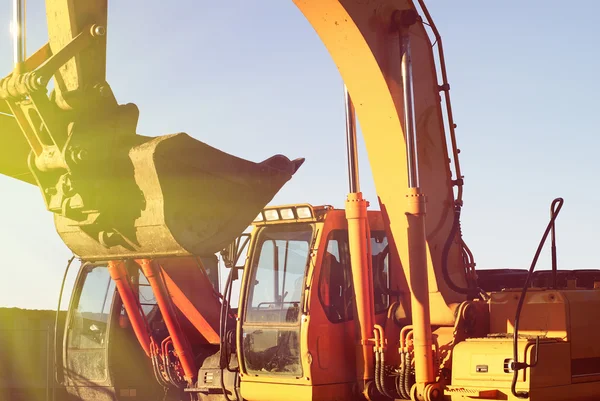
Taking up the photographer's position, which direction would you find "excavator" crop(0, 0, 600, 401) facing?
facing the viewer and to the left of the viewer
